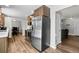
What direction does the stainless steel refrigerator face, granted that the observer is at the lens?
facing the viewer and to the left of the viewer
